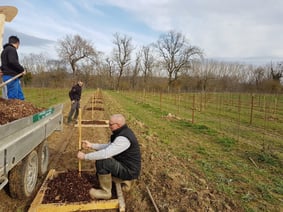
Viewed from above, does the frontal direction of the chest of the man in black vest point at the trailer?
yes

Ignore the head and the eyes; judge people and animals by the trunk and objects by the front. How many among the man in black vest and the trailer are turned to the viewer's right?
0

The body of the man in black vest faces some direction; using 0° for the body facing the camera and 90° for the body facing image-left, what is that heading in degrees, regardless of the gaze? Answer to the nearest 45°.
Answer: approximately 90°

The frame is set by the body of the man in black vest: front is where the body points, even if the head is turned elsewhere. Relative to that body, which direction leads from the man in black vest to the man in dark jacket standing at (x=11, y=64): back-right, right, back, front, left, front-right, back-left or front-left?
front-right

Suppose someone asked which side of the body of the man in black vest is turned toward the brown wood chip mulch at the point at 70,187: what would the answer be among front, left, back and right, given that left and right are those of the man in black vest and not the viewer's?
front
